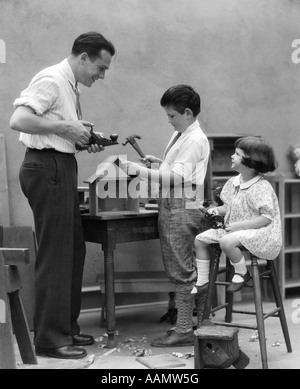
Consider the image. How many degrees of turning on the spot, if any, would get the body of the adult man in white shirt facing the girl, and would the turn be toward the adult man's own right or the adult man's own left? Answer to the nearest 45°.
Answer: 0° — they already face them

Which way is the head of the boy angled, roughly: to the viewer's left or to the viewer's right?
to the viewer's left

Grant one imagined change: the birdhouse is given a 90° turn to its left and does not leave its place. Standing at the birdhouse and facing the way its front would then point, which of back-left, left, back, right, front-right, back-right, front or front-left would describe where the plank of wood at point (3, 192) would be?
back-left

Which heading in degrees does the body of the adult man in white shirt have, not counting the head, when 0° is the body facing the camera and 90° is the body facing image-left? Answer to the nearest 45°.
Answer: approximately 270°

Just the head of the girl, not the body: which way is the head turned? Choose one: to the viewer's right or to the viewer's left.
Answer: to the viewer's left

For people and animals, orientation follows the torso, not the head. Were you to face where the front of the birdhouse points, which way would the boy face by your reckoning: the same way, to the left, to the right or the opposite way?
to the right

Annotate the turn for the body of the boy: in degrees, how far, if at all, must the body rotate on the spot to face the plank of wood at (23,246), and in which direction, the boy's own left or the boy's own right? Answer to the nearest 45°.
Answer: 0° — they already face it

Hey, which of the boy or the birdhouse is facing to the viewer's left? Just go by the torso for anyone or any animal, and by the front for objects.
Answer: the boy

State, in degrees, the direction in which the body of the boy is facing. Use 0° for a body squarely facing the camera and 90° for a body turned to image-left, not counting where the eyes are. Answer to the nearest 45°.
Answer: approximately 90°

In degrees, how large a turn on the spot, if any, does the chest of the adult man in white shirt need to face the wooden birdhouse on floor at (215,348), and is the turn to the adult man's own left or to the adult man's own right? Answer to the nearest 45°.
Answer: approximately 45° to the adult man's own right

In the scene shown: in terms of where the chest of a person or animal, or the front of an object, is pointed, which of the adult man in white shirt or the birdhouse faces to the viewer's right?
the adult man in white shirt
